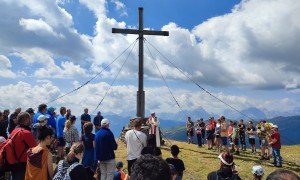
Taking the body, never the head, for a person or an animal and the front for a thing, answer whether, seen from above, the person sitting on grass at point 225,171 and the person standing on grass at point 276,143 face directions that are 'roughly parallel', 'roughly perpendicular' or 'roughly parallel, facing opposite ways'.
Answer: roughly perpendicular

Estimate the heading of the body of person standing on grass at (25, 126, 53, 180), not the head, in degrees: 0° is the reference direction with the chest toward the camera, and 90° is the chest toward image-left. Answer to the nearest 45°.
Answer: approximately 225°

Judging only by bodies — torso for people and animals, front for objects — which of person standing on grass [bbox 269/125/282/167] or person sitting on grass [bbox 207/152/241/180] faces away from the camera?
the person sitting on grass

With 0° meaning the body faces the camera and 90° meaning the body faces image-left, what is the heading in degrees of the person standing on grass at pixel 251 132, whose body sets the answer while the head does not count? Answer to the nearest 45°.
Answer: approximately 45°

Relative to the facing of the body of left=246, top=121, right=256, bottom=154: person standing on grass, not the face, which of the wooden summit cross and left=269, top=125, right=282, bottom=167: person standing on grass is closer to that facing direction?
the wooden summit cross

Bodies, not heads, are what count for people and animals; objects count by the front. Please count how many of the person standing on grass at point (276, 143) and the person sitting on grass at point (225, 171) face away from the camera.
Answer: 1

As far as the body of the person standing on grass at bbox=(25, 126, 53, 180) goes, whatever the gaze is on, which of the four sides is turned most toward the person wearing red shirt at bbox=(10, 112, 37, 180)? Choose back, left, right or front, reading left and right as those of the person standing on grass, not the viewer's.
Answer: left

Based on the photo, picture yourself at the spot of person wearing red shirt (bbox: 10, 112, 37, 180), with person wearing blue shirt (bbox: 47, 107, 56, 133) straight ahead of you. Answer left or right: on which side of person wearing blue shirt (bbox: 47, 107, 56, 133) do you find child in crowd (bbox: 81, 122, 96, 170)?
right

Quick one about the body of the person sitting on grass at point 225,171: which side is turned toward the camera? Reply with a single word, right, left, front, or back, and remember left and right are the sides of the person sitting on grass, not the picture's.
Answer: back

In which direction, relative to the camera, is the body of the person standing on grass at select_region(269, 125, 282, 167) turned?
to the viewer's left

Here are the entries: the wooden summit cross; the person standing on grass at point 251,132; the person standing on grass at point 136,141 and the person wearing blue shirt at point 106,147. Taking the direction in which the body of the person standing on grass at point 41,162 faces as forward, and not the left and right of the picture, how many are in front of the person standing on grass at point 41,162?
4
